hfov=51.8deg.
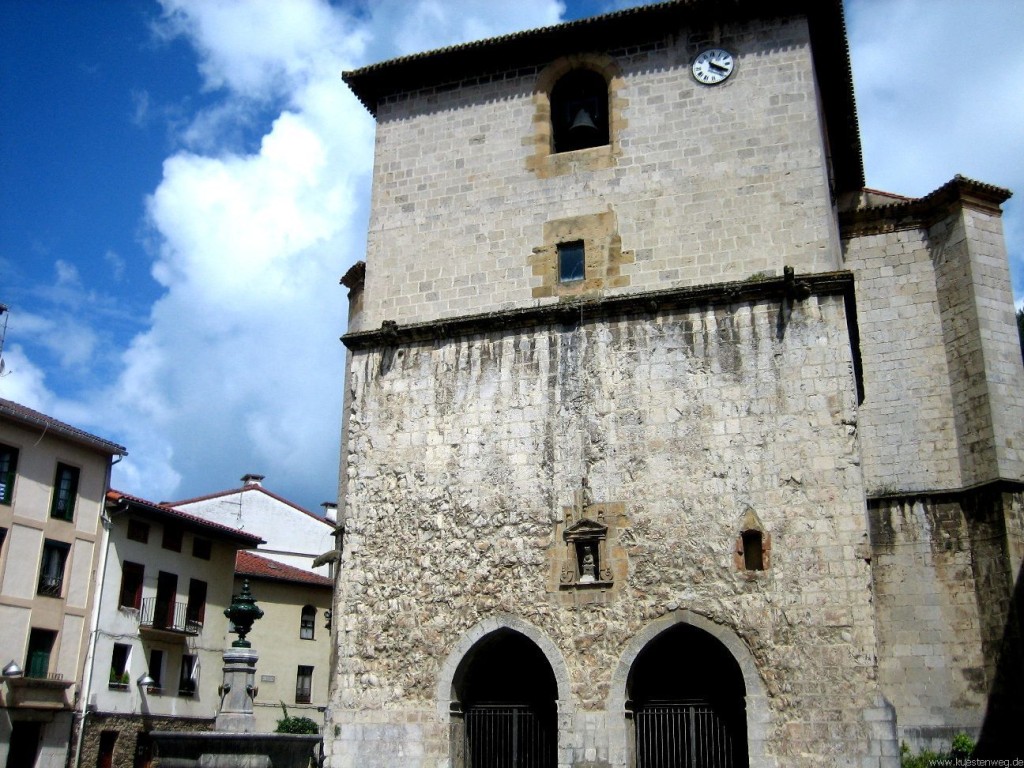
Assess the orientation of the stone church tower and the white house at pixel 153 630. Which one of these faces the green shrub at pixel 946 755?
the white house

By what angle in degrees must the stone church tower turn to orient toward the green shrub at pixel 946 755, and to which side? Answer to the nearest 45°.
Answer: approximately 135° to its left

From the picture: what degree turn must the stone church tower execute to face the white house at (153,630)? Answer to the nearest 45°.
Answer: approximately 135° to its right

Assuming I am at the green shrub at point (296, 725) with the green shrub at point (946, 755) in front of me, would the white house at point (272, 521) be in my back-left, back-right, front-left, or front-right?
back-left

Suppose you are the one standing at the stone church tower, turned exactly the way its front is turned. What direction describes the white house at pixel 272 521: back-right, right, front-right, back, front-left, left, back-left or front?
back-right

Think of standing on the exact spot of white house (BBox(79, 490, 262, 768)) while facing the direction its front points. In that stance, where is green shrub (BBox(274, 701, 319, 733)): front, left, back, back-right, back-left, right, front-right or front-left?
left

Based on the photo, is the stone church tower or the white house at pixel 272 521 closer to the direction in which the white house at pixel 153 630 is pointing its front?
the stone church tower

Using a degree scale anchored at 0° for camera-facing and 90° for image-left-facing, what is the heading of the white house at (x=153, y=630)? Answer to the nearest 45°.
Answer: approximately 315°
